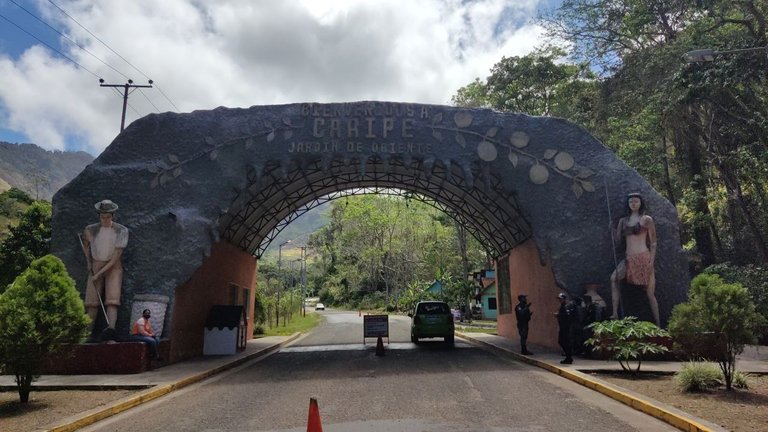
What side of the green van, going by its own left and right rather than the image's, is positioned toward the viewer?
back

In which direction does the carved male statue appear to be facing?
toward the camera

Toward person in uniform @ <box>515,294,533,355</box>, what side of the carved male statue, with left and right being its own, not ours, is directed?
left

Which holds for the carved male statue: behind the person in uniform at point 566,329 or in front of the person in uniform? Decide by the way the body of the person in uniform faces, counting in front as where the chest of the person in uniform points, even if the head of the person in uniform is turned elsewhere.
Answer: in front

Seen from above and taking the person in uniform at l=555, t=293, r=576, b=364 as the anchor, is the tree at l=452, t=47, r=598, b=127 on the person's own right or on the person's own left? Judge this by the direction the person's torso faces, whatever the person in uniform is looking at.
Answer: on the person's own right

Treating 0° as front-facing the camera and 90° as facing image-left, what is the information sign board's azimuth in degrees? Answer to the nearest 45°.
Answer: approximately 0°

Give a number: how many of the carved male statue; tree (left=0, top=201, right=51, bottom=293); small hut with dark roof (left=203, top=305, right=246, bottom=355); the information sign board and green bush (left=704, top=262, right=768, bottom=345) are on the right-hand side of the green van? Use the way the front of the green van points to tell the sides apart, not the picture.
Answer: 1

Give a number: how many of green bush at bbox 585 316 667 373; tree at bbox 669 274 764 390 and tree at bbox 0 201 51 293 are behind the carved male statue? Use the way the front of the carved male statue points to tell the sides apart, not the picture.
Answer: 1

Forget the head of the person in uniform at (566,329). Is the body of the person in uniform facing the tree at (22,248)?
yes

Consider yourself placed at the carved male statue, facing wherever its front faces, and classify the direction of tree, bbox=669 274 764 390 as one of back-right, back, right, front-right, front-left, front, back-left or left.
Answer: front-left

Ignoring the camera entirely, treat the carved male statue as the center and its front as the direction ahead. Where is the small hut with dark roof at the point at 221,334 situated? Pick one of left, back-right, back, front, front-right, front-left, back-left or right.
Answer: back-left

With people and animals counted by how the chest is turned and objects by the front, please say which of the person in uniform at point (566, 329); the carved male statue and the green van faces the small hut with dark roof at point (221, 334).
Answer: the person in uniform
